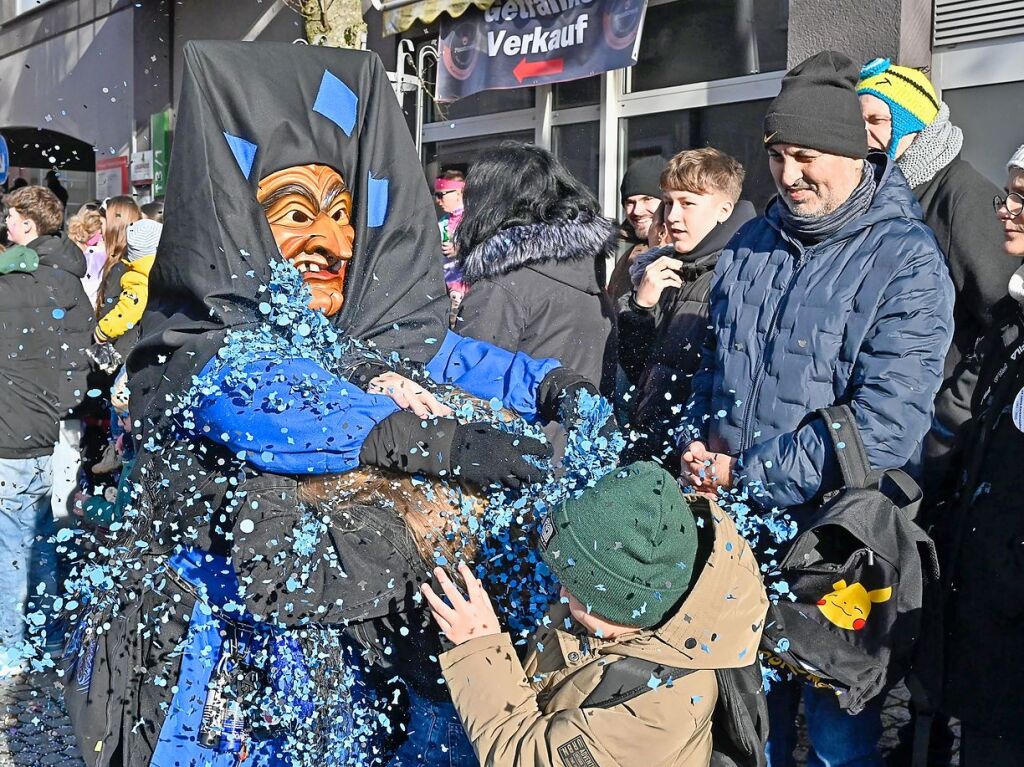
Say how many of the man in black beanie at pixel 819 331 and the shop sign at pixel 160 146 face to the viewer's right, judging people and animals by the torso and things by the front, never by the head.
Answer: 0

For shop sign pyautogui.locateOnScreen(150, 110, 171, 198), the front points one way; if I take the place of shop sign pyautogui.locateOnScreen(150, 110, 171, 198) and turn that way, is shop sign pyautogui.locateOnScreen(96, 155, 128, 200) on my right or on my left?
on my right

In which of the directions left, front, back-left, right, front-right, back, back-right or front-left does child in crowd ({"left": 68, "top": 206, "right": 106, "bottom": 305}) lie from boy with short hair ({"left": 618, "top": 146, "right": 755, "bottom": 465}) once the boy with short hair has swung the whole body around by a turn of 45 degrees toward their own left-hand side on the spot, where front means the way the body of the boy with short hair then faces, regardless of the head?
back-right

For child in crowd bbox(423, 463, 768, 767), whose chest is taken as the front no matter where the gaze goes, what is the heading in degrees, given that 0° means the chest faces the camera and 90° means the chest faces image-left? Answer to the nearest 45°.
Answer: approximately 90°

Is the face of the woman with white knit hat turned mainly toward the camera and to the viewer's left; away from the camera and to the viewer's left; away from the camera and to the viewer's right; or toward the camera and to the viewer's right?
toward the camera and to the viewer's left

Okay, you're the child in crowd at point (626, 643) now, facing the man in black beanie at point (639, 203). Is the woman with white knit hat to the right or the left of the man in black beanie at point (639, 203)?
right

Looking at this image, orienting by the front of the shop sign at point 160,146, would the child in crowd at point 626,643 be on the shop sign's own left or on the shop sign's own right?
on the shop sign's own left

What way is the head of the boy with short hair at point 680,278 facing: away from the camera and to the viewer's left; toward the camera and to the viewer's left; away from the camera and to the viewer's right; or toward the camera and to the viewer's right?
toward the camera and to the viewer's left

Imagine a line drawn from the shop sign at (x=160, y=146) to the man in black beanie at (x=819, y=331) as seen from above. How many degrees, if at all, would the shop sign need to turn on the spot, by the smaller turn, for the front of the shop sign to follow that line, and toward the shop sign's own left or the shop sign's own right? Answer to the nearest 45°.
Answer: approximately 45° to the shop sign's own left

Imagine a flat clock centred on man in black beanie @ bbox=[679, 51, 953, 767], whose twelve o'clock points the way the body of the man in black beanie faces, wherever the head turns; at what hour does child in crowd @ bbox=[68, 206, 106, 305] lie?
The child in crowd is roughly at 3 o'clock from the man in black beanie.
